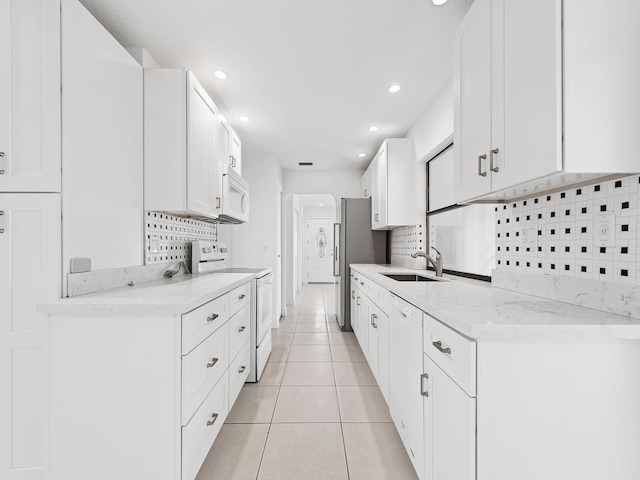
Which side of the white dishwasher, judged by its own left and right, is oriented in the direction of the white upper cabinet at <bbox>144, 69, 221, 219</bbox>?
front

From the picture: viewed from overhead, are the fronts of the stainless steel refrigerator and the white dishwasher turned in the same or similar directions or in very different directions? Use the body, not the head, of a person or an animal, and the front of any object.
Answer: same or similar directions

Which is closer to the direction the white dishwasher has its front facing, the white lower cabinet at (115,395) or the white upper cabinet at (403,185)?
the white lower cabinet

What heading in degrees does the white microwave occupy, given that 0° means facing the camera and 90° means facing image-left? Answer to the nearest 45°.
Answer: approximately 270°

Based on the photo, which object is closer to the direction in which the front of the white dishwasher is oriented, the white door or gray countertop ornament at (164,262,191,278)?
the gray countertop ornament

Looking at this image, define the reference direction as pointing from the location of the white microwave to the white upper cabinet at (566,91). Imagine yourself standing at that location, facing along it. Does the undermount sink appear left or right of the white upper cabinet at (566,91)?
left

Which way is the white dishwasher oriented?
to the viewer's left

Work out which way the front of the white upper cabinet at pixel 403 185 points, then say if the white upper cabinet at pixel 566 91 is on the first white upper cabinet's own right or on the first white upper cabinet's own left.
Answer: on the first white upper cabinet's own left

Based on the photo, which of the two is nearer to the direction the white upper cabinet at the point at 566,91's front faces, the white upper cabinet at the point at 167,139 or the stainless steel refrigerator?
the white upper cabinet

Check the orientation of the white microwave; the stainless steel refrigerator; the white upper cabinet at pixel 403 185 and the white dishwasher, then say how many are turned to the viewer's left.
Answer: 3

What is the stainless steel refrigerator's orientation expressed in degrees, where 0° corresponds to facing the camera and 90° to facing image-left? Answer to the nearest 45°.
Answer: approximately 90°

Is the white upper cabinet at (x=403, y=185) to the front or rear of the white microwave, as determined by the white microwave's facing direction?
to the front

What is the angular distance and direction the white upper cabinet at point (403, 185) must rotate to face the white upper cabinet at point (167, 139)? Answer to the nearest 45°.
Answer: approximately 45° to its left

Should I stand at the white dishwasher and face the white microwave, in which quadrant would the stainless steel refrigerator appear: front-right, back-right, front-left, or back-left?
front-right
